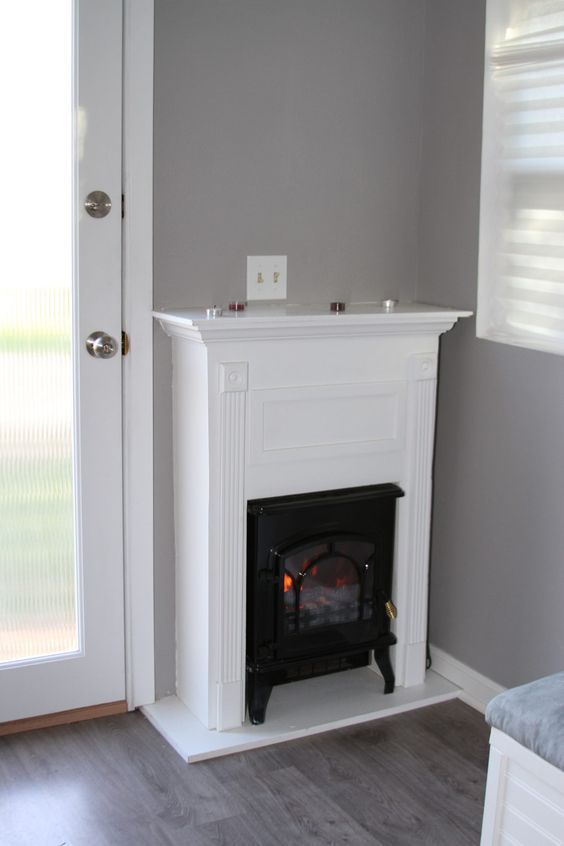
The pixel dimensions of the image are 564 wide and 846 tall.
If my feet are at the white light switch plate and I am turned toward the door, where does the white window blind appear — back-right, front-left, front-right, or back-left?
back-left

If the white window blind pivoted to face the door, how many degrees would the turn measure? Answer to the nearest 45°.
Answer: approximately 45° to its right

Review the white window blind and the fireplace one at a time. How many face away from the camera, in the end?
0

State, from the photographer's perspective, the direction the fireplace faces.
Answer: facing the viewer and to the right of the viewer

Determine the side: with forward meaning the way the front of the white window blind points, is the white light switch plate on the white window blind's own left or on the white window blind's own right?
on the white window blind's own right

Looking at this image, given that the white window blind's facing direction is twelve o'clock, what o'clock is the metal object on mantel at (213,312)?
The metal object on mantel is roughly at 1 o'clock from the white window blind.

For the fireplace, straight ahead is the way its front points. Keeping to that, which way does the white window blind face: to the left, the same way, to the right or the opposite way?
to the right

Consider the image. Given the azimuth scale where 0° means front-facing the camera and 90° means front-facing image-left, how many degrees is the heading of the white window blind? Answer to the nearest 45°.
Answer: approximately 45°
